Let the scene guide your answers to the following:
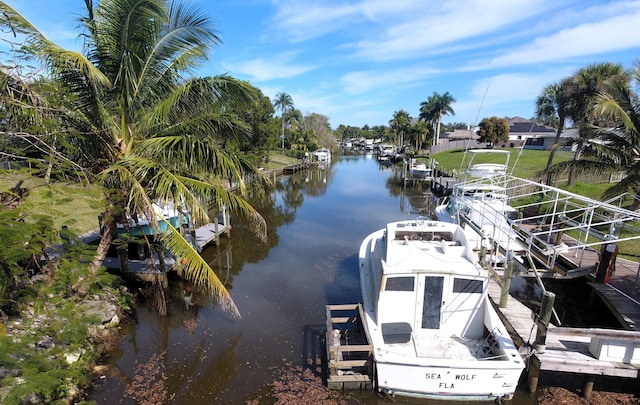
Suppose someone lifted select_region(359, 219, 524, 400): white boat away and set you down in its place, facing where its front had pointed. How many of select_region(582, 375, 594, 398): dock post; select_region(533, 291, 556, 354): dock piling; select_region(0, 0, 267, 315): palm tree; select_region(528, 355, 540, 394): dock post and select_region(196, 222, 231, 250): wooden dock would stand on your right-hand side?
3

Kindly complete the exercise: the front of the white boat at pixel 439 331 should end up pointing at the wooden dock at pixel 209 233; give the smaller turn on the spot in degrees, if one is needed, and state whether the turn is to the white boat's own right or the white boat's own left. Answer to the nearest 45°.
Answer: approximately 45° to the white boat's own left

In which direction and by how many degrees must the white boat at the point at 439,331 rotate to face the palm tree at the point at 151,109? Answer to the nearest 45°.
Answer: approximately 90° to its left

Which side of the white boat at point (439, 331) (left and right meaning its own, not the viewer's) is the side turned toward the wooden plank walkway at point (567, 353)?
right

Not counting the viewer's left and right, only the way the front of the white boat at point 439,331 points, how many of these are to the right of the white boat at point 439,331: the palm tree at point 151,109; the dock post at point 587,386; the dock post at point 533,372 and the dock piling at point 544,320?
3

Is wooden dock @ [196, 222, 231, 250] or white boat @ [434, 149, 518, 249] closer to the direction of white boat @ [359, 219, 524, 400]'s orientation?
the white boat

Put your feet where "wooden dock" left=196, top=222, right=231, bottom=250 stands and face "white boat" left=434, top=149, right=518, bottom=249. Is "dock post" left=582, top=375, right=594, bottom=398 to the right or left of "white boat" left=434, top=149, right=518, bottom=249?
right

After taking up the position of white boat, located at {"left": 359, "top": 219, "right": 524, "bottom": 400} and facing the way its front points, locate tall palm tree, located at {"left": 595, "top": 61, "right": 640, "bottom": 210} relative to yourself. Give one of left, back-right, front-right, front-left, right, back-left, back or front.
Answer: front-right

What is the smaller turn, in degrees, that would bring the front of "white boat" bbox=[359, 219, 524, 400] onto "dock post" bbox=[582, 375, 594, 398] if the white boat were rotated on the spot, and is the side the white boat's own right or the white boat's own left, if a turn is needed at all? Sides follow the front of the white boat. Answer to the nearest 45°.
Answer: approximately 90° to the white boat's own right

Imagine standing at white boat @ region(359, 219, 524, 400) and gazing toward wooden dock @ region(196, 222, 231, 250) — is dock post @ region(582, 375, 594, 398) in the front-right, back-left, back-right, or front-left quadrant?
back-right

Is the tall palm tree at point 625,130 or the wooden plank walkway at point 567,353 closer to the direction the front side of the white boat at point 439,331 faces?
the tall palm tree

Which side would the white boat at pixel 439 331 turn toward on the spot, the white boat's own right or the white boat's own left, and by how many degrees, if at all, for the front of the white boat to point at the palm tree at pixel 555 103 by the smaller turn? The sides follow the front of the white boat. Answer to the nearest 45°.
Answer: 0° — it already faces it

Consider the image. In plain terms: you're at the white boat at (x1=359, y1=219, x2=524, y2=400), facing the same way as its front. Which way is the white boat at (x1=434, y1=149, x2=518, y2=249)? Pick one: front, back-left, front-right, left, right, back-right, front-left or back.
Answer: front

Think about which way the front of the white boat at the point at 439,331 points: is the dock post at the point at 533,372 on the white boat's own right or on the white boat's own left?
on the white boat's own right

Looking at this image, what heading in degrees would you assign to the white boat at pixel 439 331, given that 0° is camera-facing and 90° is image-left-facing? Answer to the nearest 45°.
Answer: approximately 180°
